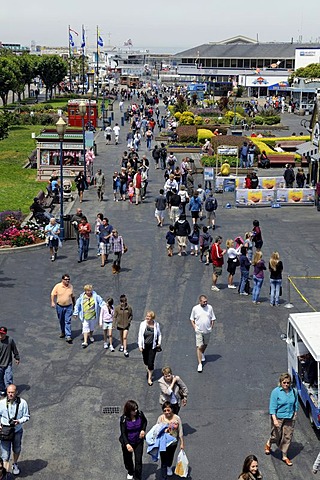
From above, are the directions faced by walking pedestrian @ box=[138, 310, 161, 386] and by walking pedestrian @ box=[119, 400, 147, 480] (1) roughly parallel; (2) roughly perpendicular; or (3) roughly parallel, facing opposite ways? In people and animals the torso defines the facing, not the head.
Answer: roughly parallel

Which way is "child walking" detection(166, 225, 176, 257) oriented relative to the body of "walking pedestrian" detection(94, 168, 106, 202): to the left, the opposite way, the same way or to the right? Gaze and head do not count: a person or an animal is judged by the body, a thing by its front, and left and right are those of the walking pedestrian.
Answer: the opposite way

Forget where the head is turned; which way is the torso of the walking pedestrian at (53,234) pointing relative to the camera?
toward the camera

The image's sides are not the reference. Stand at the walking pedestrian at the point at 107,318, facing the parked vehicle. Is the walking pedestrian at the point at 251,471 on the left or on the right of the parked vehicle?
right

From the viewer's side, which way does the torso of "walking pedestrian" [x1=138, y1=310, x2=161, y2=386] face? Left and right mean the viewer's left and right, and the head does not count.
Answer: facing the viewer

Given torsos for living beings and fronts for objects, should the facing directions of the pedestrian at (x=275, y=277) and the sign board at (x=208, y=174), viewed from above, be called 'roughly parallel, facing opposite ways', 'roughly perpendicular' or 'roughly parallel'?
roughly parallel, facing opposite ways

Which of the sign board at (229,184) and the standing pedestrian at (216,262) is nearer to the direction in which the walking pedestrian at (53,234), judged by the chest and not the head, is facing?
the standing pedestrian

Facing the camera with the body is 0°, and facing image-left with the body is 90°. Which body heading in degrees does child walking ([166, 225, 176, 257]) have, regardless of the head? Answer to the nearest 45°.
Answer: approximately 180°

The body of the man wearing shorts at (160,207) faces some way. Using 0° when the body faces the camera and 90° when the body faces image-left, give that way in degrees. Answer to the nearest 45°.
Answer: approximately 180°

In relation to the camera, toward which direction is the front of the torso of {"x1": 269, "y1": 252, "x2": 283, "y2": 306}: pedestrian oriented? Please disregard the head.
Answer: away from the camera

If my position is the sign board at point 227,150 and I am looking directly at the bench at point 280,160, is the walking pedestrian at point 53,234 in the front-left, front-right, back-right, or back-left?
back-right

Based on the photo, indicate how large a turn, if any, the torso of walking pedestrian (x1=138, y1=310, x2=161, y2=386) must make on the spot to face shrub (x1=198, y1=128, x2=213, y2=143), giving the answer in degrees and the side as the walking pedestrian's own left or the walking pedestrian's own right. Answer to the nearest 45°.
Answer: approximately 180°

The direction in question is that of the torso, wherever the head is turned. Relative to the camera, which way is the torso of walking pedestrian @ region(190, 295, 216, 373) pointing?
toward the camera

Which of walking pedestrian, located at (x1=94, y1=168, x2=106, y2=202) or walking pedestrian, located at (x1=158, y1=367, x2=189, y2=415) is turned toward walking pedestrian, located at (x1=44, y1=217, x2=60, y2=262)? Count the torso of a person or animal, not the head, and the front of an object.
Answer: walking pedestrian, located at (x1=94, y1=168, x2=106, y2=202)

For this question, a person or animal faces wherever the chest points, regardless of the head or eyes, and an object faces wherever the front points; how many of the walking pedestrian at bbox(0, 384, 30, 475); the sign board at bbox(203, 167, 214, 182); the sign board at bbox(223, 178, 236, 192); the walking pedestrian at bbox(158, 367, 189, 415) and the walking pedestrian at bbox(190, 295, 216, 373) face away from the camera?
0

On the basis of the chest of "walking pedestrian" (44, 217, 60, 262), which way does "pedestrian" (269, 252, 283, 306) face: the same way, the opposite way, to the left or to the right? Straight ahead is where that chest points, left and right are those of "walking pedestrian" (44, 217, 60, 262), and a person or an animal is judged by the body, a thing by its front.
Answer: the opposite way

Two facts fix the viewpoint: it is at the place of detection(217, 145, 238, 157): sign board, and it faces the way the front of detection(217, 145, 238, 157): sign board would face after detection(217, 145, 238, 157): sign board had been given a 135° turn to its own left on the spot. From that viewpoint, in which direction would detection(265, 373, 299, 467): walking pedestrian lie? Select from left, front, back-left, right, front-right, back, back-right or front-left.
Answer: back-right
